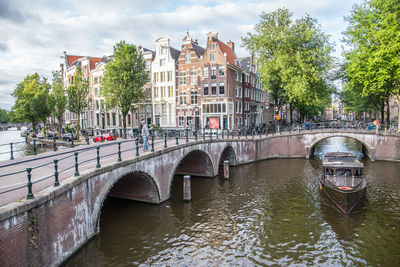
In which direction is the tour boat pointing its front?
toward the camera

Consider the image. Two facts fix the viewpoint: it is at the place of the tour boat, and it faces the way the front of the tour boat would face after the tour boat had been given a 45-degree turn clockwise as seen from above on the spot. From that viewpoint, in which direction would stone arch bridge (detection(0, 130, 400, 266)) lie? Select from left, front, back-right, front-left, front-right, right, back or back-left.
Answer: front

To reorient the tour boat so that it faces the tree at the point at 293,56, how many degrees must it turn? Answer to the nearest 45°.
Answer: approximately 180°

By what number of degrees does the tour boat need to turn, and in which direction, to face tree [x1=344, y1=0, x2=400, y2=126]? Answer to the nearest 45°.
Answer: approximately 180°

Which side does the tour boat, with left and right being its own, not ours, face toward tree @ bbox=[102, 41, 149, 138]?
right

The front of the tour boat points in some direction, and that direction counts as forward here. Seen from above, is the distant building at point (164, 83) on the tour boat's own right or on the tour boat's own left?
on the tour boat's own right

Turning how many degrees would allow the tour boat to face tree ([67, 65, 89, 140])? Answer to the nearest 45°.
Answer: approximately 90° to its right
